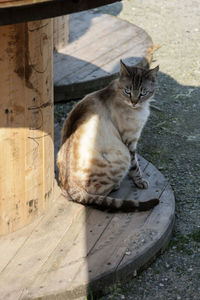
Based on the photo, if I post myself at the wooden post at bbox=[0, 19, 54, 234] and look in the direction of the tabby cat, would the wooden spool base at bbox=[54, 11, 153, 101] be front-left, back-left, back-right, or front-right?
front-left

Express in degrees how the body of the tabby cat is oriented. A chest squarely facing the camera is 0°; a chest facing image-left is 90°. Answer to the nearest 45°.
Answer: approximately 270°

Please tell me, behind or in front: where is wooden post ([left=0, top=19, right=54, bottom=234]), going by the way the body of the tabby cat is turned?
behind
